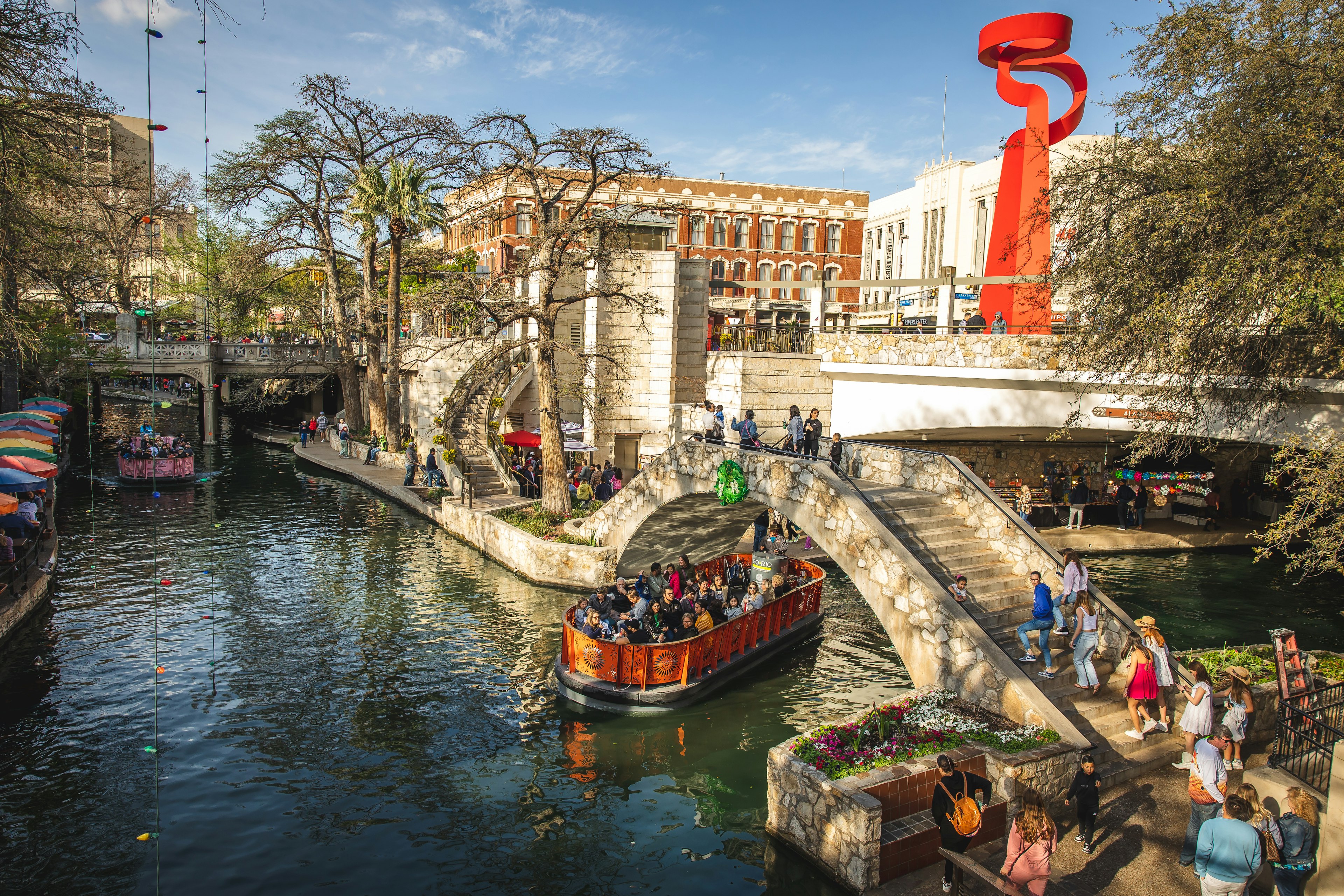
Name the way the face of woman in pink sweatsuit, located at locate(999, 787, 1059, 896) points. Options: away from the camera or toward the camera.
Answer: away from the camera

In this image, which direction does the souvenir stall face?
toward the camera

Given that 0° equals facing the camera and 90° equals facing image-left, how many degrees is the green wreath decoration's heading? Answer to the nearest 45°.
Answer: approximately 0°

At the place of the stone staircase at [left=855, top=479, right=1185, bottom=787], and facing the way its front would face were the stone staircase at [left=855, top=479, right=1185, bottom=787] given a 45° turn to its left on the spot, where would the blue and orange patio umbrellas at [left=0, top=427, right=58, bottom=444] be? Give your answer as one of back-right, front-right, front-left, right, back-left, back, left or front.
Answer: back

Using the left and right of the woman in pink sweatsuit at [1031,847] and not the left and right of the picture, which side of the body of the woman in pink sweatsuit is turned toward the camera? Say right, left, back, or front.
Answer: back

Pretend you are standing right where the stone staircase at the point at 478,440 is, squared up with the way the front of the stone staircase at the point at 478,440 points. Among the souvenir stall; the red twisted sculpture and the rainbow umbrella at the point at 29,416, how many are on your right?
1

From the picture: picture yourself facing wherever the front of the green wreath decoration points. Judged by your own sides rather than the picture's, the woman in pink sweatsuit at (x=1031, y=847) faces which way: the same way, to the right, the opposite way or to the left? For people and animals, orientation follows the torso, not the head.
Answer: the opposite way

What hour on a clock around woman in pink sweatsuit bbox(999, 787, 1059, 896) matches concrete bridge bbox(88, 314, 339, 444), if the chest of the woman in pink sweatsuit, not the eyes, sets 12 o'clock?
The concrete bridge is roughly at 10 o'clock from the woman in pink sweatsuit.

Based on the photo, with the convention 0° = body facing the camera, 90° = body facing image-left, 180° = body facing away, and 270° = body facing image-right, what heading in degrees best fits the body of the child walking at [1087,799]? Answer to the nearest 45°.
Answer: approximately 0°

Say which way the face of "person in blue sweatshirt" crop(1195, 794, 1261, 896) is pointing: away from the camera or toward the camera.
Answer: away from the camera

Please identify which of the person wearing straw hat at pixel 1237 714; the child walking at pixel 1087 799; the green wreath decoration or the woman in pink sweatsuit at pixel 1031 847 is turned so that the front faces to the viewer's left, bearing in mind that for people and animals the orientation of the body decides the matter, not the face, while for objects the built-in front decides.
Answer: the person wearing straw hat
